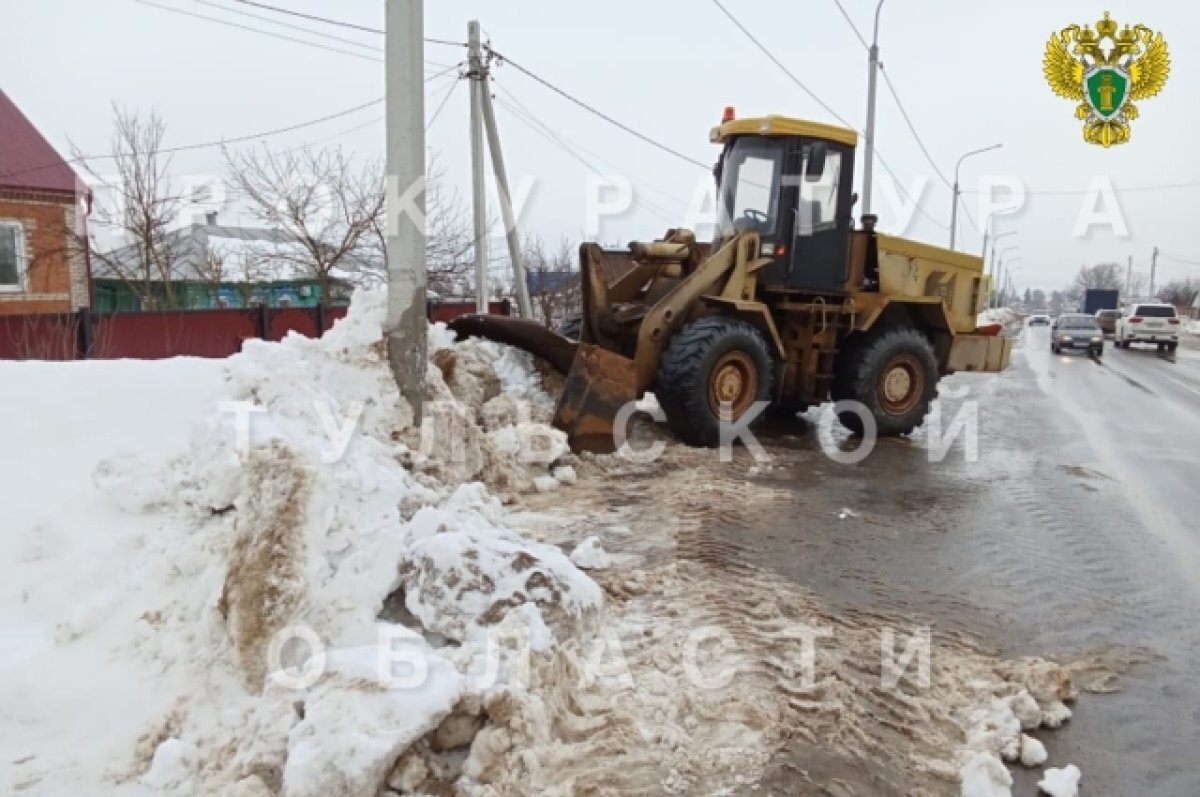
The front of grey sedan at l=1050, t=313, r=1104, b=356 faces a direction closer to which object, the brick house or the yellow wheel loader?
the yellow wheel loader

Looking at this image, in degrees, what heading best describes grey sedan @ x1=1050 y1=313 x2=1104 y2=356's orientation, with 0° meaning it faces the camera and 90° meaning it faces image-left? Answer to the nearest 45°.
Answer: approximately 0°

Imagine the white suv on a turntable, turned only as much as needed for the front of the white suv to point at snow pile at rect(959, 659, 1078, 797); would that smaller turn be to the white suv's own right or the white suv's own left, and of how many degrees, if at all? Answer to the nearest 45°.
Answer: approximately 180°

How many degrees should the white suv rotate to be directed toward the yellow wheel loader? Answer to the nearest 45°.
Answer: approximately 180°

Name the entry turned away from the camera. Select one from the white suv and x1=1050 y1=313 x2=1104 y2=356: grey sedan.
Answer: the white suv

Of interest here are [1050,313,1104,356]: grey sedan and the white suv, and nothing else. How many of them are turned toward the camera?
1

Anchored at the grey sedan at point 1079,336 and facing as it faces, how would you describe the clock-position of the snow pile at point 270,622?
The snow pile is roughly at 12 o'clock from the grey sedan.

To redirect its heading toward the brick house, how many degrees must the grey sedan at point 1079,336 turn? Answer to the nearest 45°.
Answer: approximately 45° to its right

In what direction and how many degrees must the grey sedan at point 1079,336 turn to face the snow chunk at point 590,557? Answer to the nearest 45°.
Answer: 0° — it already faces it

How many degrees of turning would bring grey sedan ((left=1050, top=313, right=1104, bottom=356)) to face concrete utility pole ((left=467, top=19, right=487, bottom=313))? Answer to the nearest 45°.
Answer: approximately 45° to its right

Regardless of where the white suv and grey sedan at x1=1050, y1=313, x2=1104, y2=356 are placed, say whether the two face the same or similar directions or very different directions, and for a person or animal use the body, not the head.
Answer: very different directions

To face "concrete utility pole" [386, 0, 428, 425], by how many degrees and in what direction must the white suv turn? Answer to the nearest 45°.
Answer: approximately 180°

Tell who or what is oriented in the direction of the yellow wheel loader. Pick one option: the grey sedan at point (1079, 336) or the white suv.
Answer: the grey sedan

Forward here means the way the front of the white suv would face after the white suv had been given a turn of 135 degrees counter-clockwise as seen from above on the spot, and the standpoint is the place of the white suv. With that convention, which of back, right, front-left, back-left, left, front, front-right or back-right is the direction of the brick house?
front

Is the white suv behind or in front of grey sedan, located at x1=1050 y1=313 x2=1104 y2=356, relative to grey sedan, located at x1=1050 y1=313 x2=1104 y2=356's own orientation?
behind

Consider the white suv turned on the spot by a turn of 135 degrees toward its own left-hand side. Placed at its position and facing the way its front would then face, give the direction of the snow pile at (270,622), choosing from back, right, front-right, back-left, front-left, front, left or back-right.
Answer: front-left

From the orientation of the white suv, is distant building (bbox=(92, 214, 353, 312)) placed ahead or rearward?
rearward

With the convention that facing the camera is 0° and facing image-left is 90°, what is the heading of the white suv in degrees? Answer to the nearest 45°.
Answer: approximately 180°
